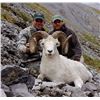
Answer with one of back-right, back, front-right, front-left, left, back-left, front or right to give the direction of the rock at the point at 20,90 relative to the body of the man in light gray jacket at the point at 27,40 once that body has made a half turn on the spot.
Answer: back-left

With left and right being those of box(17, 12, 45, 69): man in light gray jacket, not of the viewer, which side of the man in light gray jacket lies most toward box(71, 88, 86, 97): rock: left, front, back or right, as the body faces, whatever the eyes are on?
front

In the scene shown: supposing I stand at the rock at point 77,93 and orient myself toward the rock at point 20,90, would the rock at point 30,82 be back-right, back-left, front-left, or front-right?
front-right

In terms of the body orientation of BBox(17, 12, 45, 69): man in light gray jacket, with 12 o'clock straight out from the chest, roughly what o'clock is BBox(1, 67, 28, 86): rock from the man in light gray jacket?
The rock is roughly at 2 o'clock from the man in light gray jacket.

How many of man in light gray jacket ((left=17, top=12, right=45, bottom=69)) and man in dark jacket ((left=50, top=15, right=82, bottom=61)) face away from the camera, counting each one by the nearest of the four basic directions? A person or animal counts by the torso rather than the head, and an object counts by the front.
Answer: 0

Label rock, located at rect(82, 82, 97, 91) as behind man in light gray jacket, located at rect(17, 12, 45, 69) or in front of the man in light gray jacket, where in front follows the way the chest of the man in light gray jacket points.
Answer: in front

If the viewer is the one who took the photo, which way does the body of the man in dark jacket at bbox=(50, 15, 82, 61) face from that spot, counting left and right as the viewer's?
facing the viewer and to the left of the viewer

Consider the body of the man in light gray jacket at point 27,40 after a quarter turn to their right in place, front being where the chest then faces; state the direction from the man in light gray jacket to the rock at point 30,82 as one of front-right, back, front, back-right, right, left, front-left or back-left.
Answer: front-left

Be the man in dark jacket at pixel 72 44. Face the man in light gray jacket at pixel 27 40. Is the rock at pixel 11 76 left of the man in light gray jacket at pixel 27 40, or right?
left

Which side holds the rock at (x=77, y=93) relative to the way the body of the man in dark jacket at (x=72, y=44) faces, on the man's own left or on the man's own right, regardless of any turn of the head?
on the man's own left

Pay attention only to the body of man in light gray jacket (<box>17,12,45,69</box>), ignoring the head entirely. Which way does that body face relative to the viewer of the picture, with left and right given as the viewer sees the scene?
facing the viewer and to the right of the viewer
